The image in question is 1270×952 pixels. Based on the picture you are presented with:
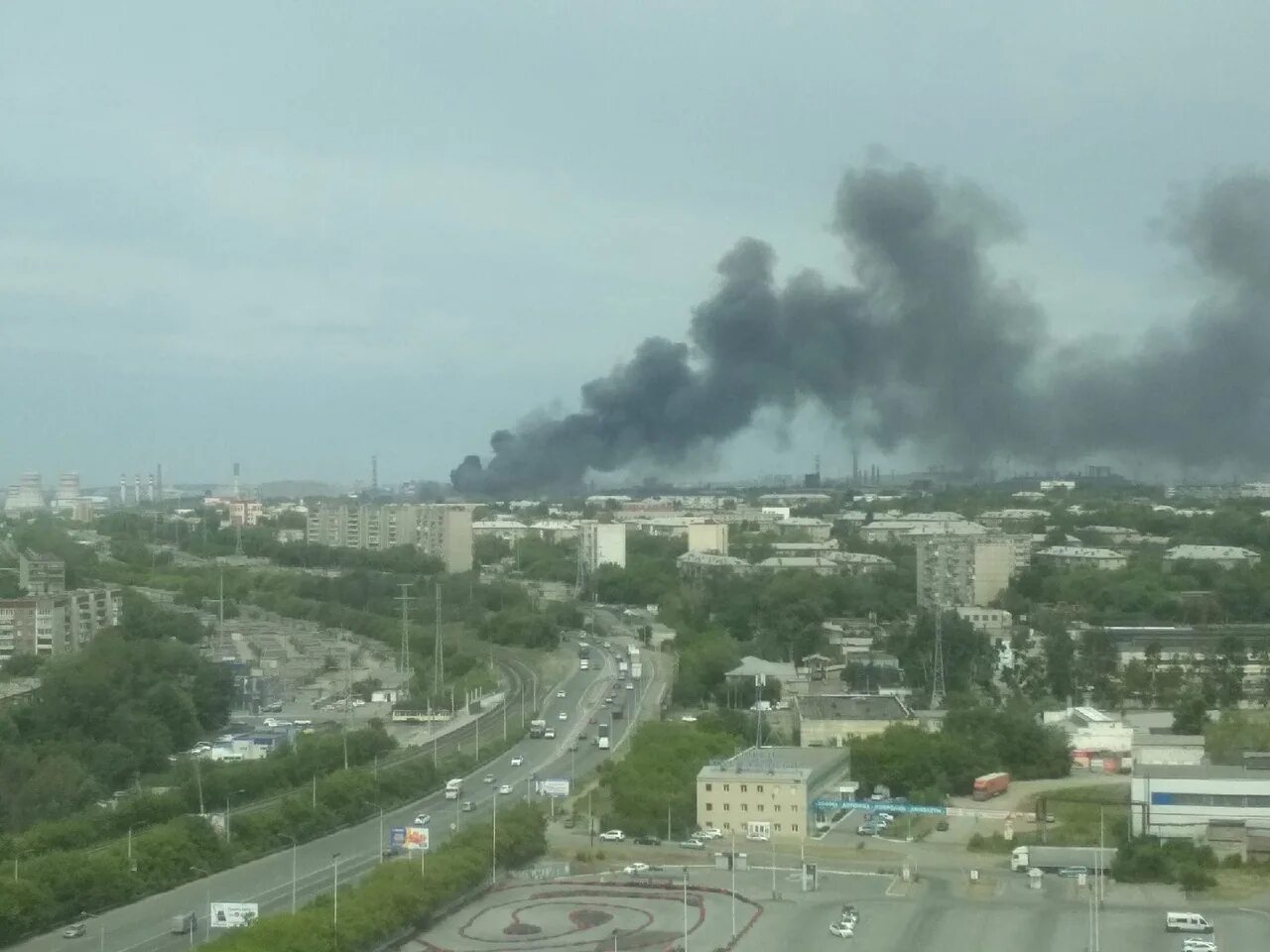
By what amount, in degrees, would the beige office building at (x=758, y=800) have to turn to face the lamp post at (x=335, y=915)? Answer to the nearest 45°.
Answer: approximately 45° to its right

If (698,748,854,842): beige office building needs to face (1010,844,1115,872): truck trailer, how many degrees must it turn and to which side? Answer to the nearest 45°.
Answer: approximately 45° to its left

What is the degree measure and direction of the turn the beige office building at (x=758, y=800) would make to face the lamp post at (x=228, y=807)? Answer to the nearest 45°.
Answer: approximately 90° to its right

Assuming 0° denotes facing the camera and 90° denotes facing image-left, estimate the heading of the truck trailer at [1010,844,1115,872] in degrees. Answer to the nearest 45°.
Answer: approximately 90°

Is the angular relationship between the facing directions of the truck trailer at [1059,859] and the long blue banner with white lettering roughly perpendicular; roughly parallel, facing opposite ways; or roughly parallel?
roughly perpendicular

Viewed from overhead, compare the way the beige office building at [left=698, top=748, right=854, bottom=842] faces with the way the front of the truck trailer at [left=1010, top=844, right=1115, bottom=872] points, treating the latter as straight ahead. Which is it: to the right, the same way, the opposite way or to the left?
to the left

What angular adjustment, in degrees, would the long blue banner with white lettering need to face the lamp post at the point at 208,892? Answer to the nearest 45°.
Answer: approximately 45° to its right

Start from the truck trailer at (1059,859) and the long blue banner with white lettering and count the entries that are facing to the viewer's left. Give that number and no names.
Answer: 1
